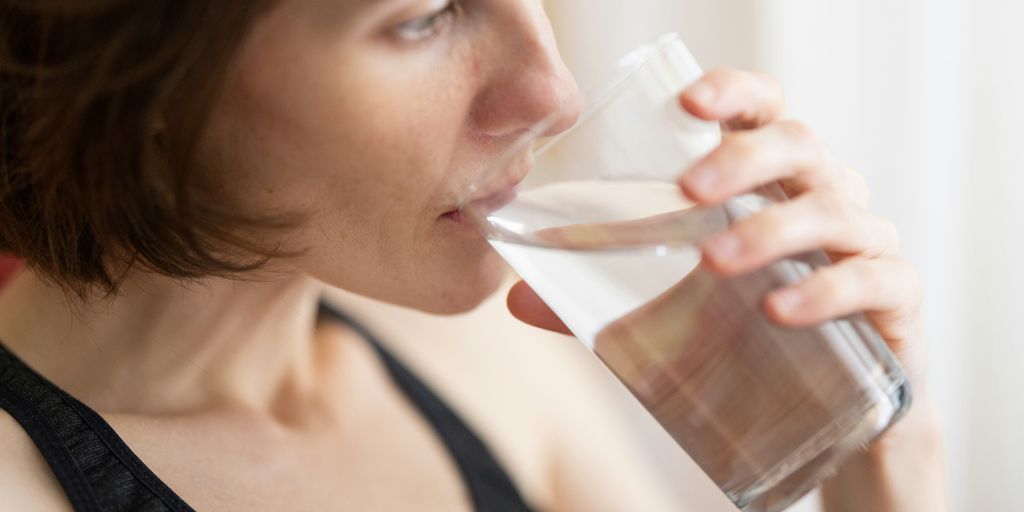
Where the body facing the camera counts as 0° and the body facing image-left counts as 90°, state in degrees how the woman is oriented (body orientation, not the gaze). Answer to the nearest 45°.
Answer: approximately 315°

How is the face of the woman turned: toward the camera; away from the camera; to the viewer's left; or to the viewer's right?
to the viewer's right
